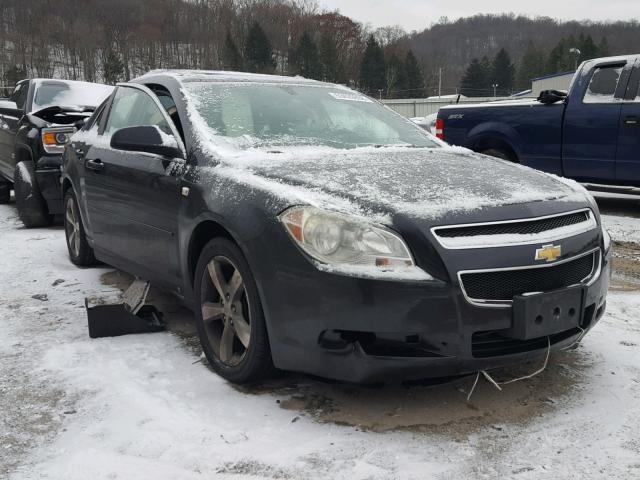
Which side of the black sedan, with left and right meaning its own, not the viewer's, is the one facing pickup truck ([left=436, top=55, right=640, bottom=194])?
left

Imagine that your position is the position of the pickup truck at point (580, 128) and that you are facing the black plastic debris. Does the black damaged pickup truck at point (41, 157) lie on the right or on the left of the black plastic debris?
right

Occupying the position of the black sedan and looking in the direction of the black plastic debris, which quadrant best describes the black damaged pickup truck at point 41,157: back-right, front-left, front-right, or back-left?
front-right

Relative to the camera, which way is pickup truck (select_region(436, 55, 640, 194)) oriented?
to the viewer's right

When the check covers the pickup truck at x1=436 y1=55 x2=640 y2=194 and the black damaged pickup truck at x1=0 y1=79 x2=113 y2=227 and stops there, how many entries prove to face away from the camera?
0

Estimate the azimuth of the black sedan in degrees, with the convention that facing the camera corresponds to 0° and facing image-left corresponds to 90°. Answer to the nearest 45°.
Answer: approximately 315°

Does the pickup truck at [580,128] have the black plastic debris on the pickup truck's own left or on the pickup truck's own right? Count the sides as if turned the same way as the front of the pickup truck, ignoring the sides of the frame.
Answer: on the pickup truck's own right

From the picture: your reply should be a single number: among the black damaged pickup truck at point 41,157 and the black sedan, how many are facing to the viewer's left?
0

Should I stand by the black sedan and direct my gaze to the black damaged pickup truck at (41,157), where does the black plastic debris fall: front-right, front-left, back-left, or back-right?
front-left

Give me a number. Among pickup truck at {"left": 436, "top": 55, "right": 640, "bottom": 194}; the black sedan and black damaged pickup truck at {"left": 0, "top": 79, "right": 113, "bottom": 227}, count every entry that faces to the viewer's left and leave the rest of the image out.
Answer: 0

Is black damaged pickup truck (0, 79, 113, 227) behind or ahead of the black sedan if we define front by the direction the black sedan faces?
behind

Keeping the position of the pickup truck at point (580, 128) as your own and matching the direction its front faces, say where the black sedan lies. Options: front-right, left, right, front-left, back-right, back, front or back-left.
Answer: right
